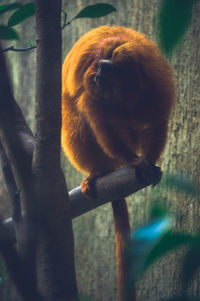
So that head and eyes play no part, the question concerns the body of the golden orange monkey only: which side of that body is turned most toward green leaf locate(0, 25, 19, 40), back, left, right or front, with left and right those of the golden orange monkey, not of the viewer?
right

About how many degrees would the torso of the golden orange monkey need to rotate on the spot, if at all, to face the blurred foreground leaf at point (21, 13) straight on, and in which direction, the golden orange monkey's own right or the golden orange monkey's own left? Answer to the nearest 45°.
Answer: approximately 90° to the golden orange monkey's own right
